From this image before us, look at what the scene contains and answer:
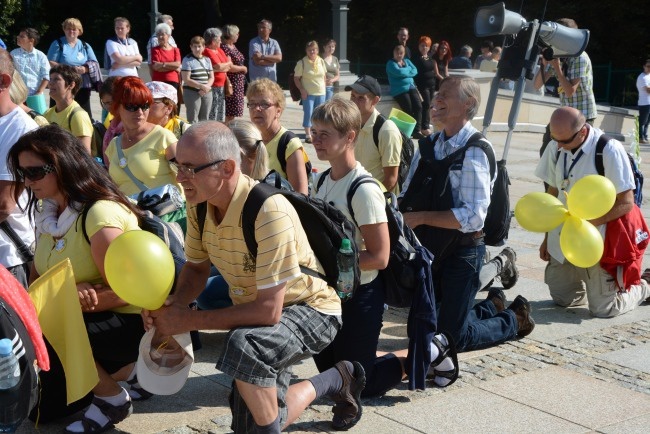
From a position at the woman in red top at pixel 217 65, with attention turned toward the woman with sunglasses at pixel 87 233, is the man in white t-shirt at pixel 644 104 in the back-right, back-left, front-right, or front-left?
back-left

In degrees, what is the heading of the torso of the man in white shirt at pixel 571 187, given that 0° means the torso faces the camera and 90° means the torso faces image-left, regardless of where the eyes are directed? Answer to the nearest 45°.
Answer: approximately 45°

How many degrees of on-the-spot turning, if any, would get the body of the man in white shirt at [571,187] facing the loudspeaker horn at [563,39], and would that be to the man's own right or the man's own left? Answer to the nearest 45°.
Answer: approximately 135° to the man's own right

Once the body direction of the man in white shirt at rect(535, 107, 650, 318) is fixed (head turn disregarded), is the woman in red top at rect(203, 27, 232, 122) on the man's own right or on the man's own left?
on the man's own right

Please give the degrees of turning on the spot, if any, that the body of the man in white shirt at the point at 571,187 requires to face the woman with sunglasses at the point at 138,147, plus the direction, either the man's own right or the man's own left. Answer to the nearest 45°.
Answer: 0° — they already face them
